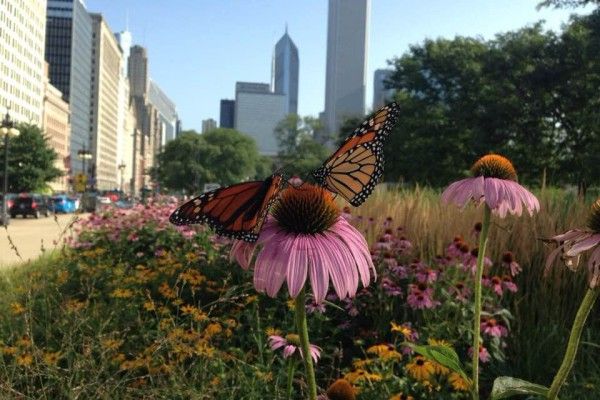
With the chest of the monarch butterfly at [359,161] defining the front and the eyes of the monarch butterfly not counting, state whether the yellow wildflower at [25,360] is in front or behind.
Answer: in front

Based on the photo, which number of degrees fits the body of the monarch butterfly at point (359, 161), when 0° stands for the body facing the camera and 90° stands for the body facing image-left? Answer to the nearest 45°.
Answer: approximately 90°

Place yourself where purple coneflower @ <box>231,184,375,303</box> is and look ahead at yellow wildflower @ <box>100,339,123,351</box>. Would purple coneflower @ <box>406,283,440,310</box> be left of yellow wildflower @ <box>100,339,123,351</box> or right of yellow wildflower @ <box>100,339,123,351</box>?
right

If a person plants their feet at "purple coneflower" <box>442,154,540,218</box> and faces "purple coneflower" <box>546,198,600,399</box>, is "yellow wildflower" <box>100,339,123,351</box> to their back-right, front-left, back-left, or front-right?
back-right

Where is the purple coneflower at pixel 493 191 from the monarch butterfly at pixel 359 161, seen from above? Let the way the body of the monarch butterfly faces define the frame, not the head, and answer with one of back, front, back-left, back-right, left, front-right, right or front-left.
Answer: back-right
